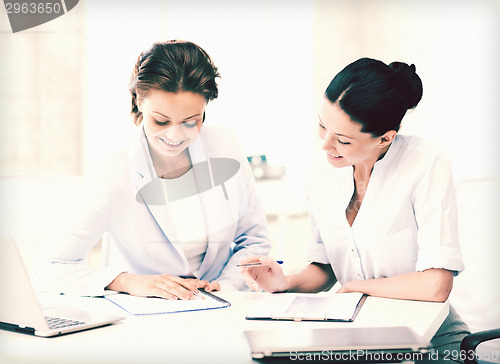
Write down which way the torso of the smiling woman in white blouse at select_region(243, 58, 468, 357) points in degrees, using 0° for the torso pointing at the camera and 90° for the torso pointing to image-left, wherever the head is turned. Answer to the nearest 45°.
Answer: approximately 45°

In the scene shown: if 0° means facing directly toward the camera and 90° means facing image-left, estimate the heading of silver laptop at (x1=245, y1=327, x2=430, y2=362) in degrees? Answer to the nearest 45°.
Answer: approximately 180°

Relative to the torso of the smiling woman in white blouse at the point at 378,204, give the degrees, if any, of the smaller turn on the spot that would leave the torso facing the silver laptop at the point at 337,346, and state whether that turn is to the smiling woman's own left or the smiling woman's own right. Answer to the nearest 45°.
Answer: approximately 45° to the smiling woman's own left

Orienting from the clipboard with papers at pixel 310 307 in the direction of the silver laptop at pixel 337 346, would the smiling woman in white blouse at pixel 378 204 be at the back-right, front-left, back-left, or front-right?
back-left

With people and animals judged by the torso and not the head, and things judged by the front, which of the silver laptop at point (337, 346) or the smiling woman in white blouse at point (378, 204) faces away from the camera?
the silver laptop

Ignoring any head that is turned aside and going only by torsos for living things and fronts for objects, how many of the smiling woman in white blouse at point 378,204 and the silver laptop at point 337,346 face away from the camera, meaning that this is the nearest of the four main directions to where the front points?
1
